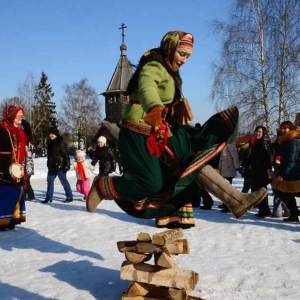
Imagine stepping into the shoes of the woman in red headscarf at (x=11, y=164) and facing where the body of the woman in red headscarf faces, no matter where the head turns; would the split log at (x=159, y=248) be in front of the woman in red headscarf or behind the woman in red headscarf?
in front

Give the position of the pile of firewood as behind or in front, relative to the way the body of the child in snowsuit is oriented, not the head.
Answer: in front

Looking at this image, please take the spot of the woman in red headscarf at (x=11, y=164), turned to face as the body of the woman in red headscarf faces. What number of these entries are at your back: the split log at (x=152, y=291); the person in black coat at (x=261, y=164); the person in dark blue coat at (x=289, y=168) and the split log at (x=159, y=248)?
0

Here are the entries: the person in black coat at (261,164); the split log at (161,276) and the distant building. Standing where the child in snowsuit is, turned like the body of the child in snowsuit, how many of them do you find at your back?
1

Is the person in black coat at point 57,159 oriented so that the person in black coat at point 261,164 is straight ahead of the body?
no

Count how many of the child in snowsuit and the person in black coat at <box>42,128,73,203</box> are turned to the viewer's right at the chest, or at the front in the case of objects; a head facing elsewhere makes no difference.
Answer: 0

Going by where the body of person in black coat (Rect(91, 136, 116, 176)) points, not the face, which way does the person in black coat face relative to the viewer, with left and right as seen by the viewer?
facing the viewer and to the left of the viewer

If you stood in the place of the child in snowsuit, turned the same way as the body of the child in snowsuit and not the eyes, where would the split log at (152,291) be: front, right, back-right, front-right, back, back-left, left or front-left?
front

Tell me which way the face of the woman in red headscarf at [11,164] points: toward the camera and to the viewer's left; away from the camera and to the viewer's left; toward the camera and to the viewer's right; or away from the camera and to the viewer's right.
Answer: toward the camera and to the viewer's right

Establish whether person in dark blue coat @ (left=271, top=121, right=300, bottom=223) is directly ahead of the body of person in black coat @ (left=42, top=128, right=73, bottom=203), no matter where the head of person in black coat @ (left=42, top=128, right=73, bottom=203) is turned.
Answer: no

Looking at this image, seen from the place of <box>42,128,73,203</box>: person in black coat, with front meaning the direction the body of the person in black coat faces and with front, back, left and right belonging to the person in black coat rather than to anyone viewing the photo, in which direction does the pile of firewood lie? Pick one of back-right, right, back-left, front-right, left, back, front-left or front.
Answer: front-left

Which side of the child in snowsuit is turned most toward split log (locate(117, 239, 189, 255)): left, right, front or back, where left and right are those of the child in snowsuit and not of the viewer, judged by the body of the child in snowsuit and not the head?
front

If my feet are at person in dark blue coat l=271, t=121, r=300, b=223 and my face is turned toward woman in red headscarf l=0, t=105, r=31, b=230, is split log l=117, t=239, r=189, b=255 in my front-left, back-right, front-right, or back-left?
front-left

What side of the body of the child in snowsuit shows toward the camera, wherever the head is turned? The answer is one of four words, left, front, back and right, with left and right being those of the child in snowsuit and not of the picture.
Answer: front

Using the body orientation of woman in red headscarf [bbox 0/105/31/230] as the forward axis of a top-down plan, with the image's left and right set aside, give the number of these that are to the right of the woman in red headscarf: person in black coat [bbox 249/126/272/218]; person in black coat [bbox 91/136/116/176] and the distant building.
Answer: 0
